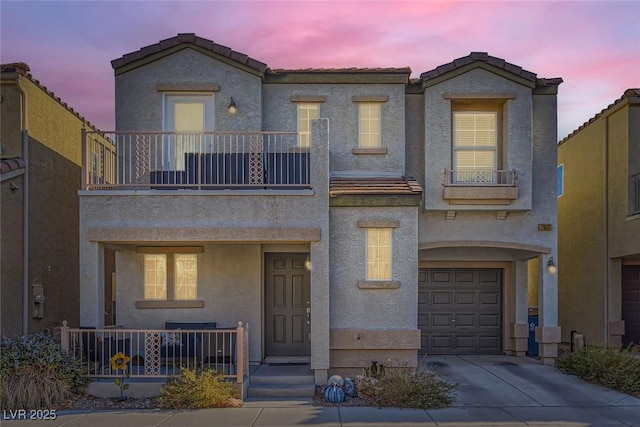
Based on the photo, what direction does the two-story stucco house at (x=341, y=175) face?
toward the camera

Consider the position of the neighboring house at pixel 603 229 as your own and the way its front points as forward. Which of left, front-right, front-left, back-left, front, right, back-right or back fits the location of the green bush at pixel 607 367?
front-right

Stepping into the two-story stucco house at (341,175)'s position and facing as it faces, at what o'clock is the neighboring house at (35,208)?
The neighboring house is roughly at 3 o'clock from the two-story stucco house.

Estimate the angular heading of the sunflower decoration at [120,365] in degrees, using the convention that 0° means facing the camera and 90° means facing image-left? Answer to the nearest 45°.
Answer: approximately 0°

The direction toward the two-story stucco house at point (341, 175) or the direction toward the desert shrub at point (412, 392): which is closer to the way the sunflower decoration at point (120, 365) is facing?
the desert shrub

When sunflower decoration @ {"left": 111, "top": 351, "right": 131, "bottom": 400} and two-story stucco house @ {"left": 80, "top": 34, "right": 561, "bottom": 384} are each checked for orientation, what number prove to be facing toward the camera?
2

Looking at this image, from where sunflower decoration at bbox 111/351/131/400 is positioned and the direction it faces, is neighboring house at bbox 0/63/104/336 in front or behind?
behind

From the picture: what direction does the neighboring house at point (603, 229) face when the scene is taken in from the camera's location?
facing the viewer and to the right of the viewer

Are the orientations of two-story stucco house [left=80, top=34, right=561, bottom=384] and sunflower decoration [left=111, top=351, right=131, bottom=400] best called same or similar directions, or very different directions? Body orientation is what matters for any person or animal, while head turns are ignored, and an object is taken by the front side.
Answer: same or similar directions
